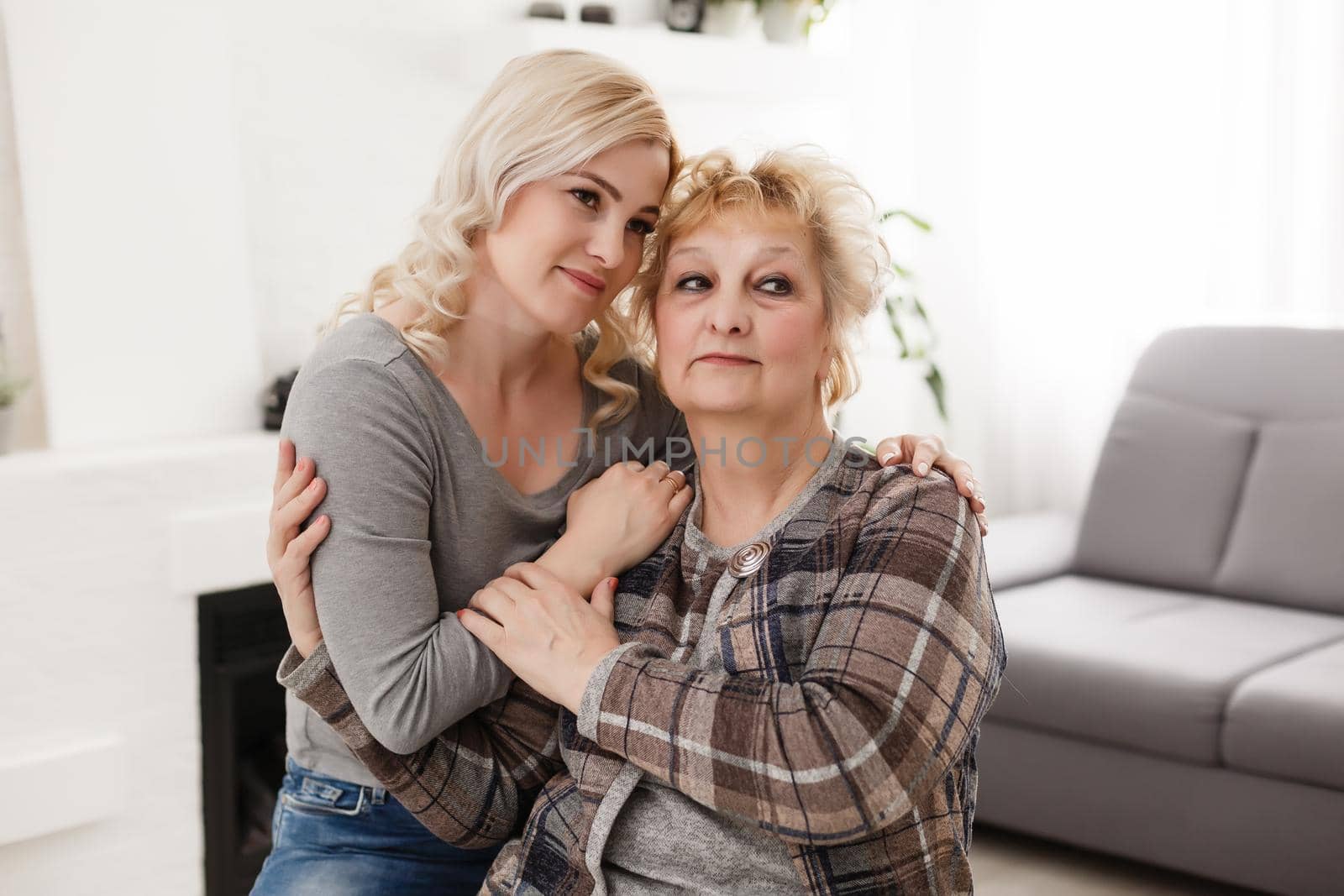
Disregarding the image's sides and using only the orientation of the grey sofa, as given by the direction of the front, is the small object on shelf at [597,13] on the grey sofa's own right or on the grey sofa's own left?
on the grey sofa's own right

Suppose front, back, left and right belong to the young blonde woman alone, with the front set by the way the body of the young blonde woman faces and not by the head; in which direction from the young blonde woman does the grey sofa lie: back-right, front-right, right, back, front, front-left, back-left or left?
left

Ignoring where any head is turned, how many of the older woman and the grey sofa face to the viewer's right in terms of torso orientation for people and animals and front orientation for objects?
0

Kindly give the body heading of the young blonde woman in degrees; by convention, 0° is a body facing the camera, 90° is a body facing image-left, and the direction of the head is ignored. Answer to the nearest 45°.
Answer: approximately 315°

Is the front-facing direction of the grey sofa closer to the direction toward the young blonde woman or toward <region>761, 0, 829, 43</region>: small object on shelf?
the young blonde woman

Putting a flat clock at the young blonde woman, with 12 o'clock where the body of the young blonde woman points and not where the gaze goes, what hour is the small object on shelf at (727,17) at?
The small object on shelf is roughly at 8 o'clock from the young blonde woman.

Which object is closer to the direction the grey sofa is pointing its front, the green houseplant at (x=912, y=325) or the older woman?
the older woman

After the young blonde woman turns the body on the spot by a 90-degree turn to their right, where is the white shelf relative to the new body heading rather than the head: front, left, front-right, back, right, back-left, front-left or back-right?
back-right

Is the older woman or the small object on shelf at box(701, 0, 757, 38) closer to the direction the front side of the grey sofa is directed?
the older woman

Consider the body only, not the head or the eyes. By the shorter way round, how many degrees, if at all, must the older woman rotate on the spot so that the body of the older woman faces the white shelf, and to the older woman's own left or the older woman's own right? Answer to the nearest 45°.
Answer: approximately 135° to the older woman's own right

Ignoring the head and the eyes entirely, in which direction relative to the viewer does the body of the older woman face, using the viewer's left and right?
facing the viewer and to the left of the viewer

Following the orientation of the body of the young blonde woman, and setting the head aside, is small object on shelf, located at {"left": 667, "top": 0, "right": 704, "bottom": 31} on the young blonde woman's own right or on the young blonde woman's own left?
on the young blonde woman's own left
